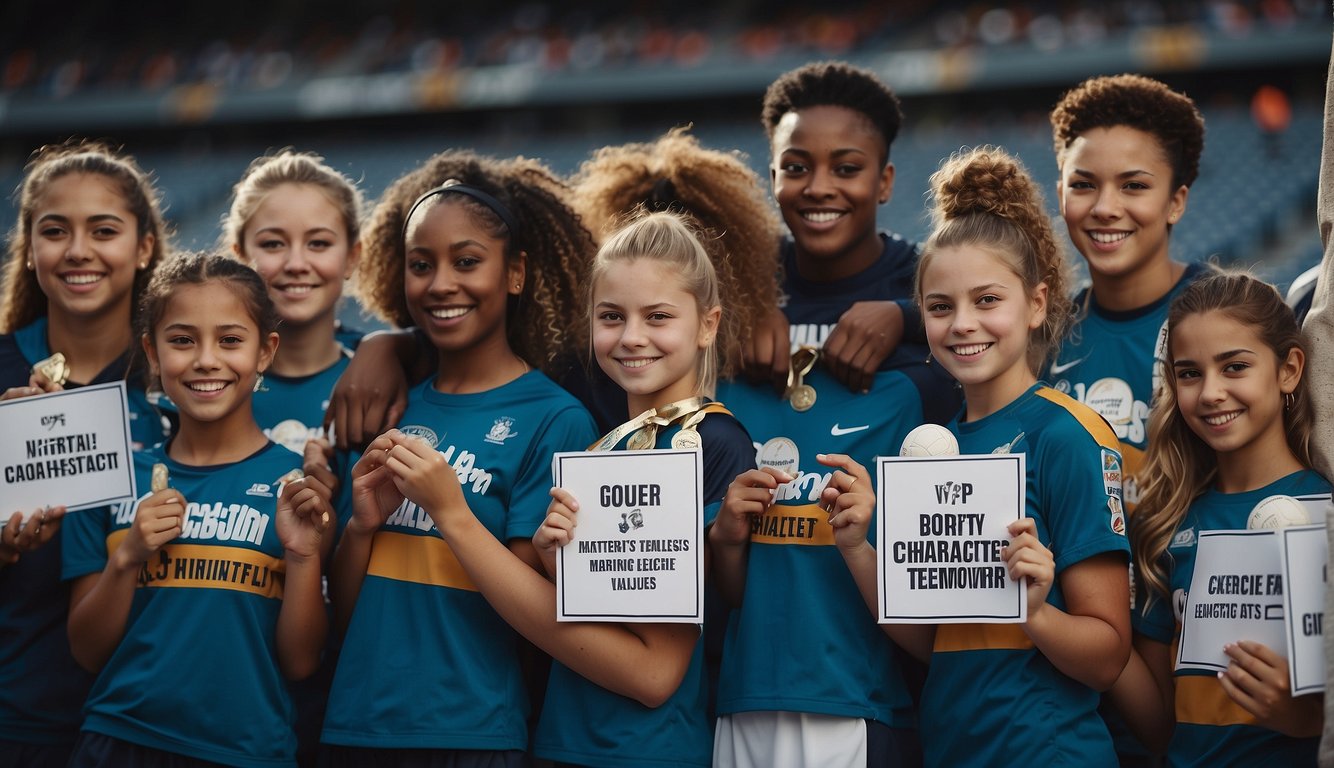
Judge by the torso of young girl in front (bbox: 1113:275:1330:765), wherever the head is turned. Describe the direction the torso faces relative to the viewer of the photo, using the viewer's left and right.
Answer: facing the viewer and to the left of the viewer

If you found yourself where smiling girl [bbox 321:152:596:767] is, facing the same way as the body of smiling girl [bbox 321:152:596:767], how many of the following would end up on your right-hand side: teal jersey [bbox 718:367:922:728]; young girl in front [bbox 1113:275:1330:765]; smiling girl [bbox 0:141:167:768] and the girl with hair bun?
1

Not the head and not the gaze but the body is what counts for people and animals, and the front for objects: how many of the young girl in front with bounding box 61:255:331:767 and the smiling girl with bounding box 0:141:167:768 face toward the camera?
2

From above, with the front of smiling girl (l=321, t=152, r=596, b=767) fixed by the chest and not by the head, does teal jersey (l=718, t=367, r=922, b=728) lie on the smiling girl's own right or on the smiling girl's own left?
on the smiling girl's own left

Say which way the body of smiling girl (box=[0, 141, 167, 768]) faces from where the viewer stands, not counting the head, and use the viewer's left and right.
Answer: facing the viewer

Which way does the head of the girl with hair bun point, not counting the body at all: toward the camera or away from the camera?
toward the camera

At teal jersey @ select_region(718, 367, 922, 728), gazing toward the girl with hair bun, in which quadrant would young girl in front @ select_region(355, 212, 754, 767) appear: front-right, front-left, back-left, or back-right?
back-right

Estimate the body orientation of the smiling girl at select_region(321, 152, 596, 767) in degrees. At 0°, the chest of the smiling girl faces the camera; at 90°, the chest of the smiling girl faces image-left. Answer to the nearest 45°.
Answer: approximately 45°

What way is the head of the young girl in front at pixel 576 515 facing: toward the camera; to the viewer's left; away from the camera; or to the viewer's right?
toward the camera

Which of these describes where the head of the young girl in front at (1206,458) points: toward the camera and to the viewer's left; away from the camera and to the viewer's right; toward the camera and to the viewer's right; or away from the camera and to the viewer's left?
toward the camera and to the viewer's left

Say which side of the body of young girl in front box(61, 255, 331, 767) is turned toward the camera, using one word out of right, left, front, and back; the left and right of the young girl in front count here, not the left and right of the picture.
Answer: front

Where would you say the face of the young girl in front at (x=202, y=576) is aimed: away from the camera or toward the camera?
toward the camera
